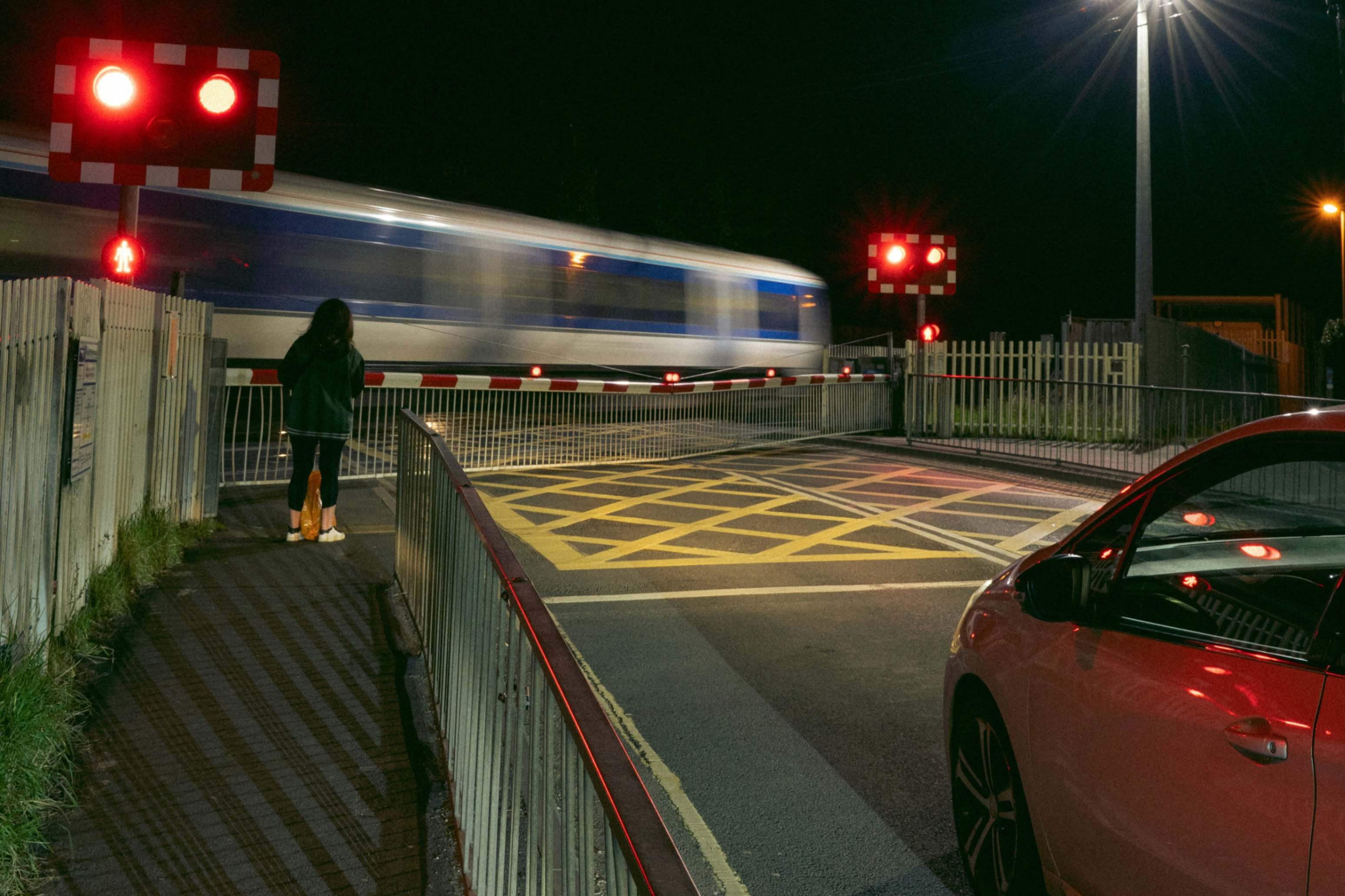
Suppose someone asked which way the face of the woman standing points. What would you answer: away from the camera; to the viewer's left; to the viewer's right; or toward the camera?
away from the camera

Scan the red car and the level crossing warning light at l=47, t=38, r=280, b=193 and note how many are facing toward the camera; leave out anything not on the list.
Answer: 1

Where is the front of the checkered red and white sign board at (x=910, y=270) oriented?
toward the camera

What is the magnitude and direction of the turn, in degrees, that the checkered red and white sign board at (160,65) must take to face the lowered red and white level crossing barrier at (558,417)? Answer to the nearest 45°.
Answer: approximately 135° to its left

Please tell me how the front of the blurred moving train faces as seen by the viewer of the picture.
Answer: facing away from the viewer and to the right of the viewer

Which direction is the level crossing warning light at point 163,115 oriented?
toward the camera

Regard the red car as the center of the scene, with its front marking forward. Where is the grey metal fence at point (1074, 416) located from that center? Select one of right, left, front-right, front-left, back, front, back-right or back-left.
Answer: front-right

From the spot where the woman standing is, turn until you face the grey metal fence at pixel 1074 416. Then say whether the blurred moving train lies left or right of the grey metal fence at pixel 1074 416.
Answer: left

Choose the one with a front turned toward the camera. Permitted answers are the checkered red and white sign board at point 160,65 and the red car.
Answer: the checkered red and white sign board

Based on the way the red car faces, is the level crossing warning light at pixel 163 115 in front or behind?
in front

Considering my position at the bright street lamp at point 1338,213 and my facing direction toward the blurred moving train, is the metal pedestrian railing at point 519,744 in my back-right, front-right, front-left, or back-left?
front-left

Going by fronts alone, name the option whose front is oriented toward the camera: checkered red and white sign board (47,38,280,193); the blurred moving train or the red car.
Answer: the checkered red and white sign board

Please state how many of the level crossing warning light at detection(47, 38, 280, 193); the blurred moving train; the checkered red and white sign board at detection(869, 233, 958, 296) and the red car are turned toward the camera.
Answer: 2

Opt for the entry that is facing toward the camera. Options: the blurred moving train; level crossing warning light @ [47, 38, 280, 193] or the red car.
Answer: the level crossing warning light
